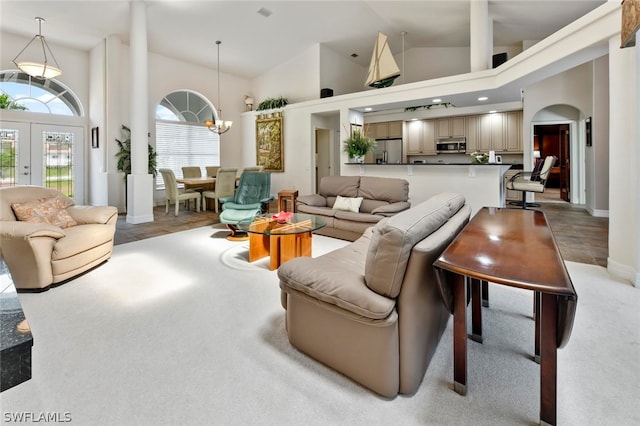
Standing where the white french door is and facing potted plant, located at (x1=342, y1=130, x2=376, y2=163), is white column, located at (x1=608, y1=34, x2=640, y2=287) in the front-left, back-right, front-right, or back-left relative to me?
front-right

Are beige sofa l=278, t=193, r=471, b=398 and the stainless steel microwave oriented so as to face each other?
no

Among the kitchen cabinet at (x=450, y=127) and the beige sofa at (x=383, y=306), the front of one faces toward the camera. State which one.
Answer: the kitchen cabinet

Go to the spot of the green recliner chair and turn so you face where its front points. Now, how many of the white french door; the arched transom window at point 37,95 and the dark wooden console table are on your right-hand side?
2

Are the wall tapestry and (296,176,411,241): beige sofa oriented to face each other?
no

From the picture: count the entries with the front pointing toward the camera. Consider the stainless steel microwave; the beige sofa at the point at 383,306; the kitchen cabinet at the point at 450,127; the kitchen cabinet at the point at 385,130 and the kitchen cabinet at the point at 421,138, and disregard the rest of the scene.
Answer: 4

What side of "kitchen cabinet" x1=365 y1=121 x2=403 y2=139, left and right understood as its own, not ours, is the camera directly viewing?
front

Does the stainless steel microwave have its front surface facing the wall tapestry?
no

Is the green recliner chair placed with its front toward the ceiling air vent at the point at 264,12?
no

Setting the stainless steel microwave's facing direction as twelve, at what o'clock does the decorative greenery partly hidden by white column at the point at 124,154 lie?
The decorative greenery partly hidden by white column is roughly at 2 o'clock from the stainless steel microwave.

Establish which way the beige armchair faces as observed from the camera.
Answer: facing the viewer and to the right of the viewer

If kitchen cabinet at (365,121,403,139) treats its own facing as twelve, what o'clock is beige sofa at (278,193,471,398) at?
The beige sofa is roughly at 12 o'clock from the kitchen cabinet.

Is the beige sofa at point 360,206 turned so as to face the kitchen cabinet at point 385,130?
no

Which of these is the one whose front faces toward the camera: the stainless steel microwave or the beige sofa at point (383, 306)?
the stainless steel microwave

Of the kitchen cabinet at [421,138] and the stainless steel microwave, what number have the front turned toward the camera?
2

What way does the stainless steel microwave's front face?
toward the camera

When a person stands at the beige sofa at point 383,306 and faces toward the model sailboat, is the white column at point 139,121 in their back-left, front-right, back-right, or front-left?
front-left

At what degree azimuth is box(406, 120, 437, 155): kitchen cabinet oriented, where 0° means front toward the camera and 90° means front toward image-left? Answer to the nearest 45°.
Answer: approximately 0°

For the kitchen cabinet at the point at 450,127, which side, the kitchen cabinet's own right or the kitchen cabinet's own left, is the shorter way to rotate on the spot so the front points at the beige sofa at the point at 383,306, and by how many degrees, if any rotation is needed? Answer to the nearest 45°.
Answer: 0° — it already faces it
